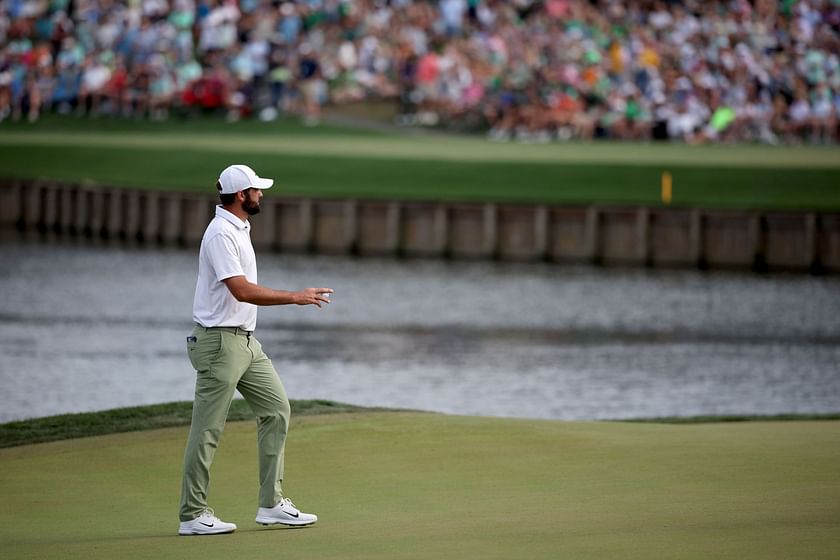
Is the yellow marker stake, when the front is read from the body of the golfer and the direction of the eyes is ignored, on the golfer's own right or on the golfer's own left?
on the golfer's own left

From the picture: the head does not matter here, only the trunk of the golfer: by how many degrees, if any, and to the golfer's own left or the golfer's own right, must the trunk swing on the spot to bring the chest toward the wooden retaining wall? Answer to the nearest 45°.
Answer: approximately 90° to the golfer's own left

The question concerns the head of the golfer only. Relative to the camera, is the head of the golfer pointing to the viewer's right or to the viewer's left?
to the viewer's right

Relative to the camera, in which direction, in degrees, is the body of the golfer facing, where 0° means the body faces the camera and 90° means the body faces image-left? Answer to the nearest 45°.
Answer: approximately 270°
